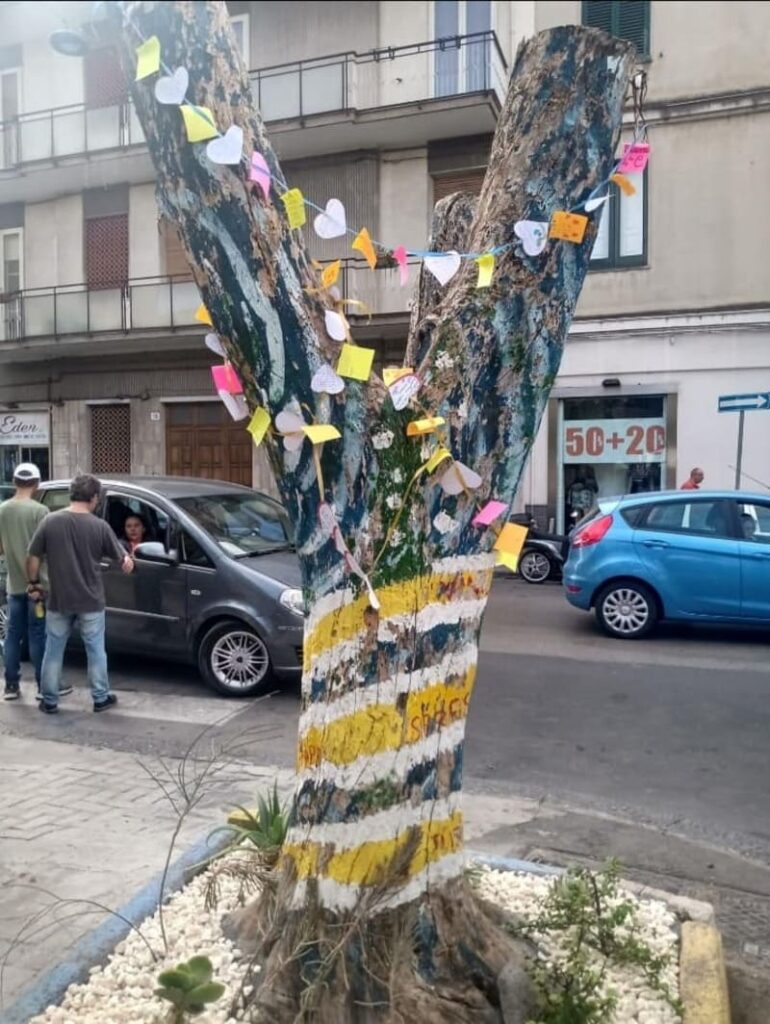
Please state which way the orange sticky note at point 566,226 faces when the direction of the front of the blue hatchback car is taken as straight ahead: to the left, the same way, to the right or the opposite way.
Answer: to the right

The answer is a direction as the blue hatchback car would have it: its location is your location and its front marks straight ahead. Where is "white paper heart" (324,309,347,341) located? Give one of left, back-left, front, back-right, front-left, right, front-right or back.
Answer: right

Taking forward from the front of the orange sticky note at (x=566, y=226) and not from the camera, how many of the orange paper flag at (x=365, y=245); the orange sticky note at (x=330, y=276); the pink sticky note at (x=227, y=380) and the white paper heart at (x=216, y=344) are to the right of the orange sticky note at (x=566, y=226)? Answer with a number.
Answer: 4

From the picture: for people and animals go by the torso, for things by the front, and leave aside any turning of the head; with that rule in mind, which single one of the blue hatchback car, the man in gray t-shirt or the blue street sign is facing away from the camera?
the man in gray t-shirt

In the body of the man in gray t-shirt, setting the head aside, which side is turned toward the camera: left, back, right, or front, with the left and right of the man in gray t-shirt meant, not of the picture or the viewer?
back

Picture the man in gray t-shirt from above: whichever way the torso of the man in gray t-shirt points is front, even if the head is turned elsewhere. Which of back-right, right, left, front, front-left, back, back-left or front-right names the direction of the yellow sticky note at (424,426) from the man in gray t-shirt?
back

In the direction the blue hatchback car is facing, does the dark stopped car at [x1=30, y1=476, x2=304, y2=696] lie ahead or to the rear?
to the rear

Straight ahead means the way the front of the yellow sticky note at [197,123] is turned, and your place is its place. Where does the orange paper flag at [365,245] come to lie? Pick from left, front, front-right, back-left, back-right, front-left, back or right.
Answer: back-left

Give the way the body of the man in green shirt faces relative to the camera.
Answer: away from the camera
